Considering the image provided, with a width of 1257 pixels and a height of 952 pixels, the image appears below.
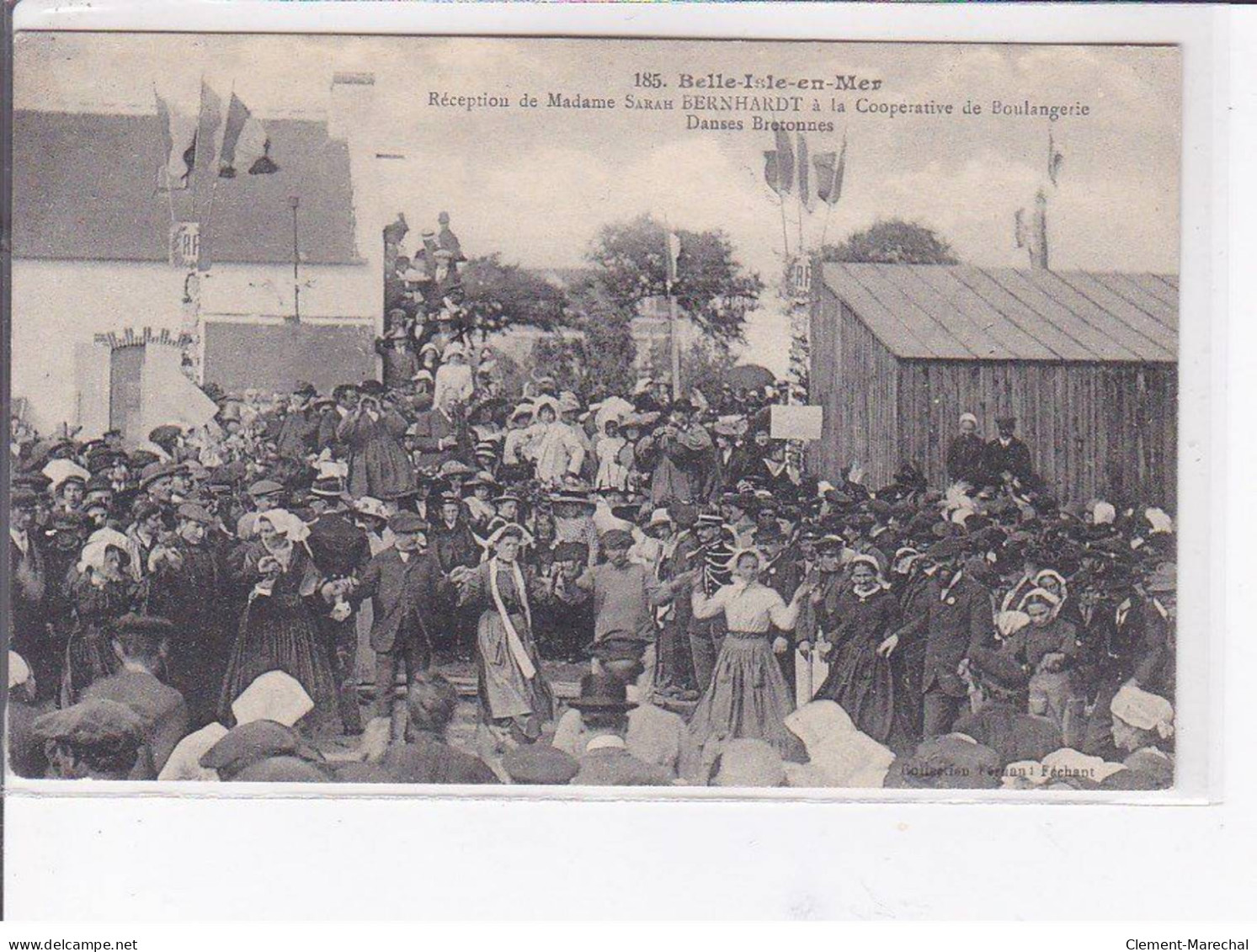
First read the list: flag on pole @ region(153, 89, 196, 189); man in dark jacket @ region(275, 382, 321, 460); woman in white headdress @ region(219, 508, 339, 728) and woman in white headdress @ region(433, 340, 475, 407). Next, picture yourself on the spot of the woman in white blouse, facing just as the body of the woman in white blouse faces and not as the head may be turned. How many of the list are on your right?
4

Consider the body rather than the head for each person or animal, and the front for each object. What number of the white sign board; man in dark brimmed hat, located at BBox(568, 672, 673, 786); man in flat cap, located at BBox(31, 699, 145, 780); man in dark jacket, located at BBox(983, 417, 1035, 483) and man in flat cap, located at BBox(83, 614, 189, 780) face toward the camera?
2

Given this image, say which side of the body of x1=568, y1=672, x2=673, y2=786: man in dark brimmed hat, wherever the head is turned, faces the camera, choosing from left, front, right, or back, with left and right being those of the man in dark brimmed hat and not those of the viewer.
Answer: back

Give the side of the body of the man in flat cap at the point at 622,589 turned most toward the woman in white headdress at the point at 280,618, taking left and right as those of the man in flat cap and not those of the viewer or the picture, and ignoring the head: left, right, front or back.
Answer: right

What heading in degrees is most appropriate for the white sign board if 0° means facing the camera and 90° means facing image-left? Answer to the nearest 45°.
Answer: approximately 0°
